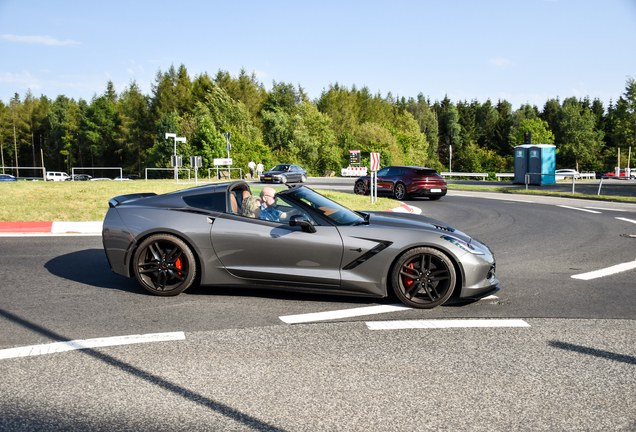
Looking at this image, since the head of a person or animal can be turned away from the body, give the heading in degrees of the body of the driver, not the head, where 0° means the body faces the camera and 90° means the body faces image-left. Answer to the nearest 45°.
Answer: approximately 270°

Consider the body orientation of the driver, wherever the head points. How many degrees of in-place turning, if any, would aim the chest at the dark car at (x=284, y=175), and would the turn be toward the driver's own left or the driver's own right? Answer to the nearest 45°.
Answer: approximately 90° to the driver's own left

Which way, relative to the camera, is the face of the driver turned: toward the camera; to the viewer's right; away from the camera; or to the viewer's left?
to the viewer's right

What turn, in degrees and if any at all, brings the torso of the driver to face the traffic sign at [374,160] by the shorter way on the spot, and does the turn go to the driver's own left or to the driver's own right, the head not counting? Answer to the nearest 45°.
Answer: approximately 90° to the driver's own left

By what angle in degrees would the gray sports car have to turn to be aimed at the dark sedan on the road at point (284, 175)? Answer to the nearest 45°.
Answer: approximately 90° to its left

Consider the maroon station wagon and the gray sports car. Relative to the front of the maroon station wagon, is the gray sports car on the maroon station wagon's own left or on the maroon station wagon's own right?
on the maroon station wagon's own left

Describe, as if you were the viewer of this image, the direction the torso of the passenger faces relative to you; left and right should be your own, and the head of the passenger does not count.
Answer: facing to the right of the viewer

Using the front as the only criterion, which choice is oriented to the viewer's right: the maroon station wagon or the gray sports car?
the gray sports car

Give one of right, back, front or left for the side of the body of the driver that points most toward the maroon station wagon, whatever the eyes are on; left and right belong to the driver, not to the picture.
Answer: left

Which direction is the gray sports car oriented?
to the viewer's right
